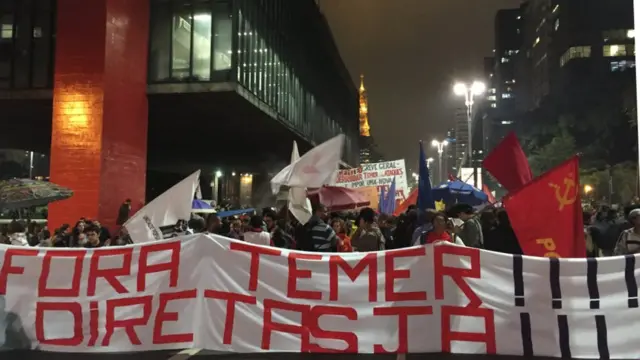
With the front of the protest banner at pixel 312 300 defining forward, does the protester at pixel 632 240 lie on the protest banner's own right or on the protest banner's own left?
on the protest banner's own left

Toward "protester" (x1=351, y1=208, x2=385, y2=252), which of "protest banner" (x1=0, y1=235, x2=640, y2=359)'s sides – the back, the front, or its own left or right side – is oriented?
back

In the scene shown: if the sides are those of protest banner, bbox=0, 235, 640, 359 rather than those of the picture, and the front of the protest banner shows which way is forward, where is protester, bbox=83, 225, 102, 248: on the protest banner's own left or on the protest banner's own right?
on the protest banner's own right

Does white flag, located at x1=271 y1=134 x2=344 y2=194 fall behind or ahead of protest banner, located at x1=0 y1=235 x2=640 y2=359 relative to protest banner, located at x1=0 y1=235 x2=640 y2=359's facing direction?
behind

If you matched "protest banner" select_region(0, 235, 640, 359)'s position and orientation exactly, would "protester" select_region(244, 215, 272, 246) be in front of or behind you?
behind

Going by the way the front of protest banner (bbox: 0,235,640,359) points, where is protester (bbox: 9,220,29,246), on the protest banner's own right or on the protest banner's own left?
on the protest banner's own right

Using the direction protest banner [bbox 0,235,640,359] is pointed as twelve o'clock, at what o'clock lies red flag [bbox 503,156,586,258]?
The red flag is roughly at 9 o'clock from the protest banner.

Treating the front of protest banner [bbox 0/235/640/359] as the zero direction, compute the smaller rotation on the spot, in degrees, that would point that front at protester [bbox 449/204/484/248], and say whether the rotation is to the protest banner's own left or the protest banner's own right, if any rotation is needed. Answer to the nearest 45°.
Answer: approximately 135° to the protest banner's own left

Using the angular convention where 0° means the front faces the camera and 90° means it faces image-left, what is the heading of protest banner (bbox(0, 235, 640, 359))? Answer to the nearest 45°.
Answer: approximately 0°

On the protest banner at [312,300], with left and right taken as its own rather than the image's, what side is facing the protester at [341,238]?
back
